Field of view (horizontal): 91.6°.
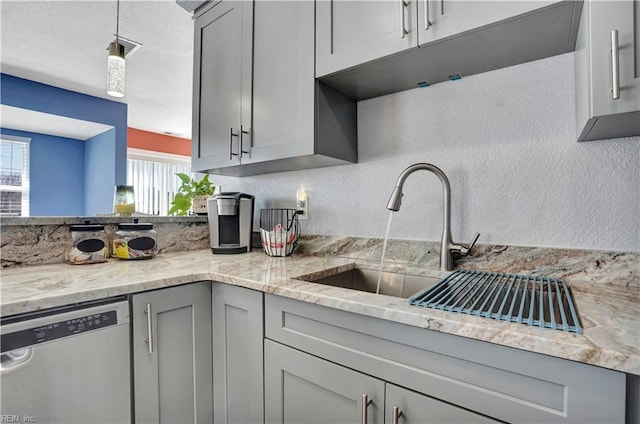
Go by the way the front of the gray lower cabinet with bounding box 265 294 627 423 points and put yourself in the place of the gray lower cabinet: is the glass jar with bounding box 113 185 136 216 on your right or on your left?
on your right

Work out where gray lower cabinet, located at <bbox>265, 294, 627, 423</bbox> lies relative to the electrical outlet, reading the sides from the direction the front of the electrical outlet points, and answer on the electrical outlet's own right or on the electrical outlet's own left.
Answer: on the electrical outlet's own left

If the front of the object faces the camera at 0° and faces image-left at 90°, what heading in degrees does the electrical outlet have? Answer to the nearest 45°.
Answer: approximately 45°

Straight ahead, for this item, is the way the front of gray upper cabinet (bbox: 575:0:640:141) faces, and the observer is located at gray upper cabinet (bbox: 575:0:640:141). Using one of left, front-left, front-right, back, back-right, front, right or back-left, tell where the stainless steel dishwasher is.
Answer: front-right

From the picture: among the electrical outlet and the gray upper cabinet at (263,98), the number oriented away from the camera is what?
0

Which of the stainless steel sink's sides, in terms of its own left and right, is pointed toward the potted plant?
right

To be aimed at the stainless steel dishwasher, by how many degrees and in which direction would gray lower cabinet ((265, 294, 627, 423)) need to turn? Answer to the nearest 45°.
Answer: approximately 45° to its right

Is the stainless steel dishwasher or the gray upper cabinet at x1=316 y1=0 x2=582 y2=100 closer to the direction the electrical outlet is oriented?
the stainless steel dishwasher

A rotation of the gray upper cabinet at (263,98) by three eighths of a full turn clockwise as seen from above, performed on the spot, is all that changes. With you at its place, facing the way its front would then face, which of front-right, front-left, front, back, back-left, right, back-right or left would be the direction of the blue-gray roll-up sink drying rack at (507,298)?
back-right

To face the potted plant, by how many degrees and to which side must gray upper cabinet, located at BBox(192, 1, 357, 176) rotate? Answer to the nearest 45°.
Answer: approximately 90° to its right

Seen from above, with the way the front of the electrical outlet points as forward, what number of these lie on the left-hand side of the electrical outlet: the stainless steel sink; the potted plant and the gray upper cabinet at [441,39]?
2

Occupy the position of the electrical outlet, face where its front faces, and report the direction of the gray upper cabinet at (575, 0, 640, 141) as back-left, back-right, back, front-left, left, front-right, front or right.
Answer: left
